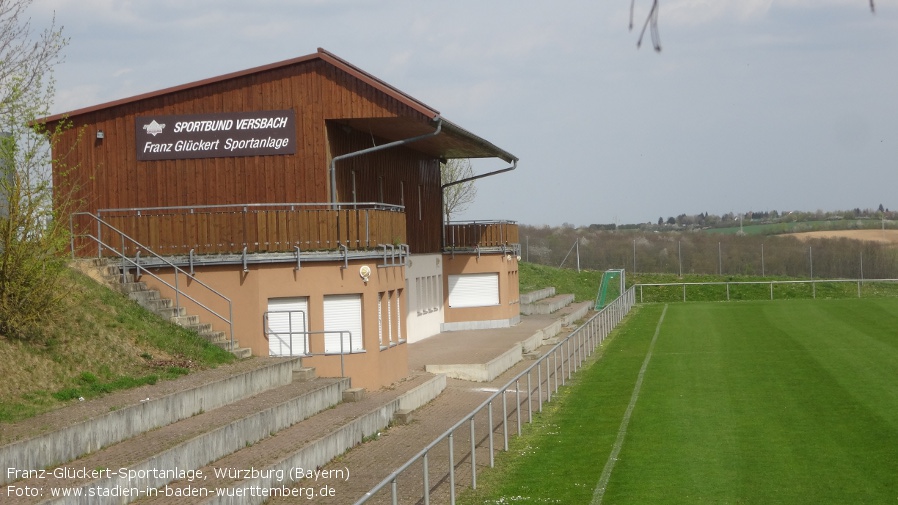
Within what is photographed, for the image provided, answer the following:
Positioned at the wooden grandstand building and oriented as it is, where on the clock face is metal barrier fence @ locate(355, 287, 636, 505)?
The metal barrier fence is roughly at 1 o'clock from the wooden grandstand building.

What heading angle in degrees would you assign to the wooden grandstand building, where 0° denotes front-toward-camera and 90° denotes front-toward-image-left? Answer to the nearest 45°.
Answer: approximately 315°
